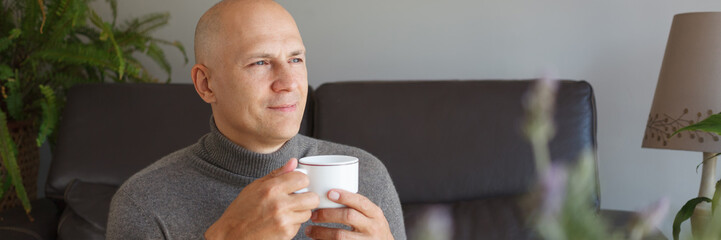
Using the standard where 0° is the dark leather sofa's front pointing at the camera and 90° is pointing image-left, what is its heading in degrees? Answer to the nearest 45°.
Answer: approximately 0°

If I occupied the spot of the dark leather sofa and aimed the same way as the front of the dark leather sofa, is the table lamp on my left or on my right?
on my left

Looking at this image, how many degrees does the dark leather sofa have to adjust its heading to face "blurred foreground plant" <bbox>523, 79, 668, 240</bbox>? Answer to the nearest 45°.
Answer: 0° — it already faces it

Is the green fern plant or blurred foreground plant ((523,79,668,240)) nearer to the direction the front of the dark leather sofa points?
the blurred foreground plant

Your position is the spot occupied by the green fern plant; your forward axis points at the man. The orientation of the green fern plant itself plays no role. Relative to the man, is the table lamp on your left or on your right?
left
